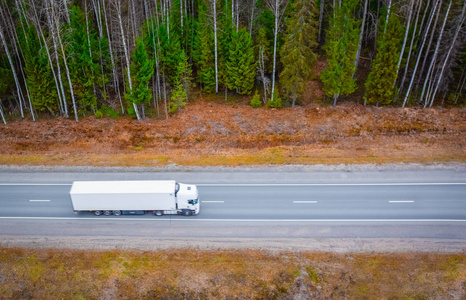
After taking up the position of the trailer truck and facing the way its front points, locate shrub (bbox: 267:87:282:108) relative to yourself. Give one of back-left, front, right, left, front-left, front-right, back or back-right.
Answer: front-left

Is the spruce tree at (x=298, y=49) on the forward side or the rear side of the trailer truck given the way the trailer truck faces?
on the forward side

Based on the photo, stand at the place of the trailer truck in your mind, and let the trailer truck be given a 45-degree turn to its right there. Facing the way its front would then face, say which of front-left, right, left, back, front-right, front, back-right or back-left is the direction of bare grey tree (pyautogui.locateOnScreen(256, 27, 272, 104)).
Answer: left

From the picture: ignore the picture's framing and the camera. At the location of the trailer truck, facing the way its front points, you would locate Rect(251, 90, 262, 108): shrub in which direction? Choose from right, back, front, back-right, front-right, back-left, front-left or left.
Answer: front-left

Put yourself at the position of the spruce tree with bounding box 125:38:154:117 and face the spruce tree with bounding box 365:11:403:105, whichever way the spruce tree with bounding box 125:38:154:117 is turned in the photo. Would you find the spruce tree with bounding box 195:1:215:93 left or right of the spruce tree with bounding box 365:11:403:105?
left

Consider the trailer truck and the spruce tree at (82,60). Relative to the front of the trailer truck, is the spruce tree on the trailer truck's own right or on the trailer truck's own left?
on the trailer truck's own left

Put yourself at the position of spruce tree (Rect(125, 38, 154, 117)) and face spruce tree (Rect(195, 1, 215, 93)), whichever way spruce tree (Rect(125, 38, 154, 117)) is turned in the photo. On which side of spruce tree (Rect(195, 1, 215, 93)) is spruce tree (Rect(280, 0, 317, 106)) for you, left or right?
right

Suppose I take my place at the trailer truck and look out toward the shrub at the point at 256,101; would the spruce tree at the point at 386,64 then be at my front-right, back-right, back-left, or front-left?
front-right

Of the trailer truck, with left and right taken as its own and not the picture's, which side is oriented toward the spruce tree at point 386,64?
front

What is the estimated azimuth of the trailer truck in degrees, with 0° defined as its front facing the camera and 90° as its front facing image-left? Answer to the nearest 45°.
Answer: approximately 270°

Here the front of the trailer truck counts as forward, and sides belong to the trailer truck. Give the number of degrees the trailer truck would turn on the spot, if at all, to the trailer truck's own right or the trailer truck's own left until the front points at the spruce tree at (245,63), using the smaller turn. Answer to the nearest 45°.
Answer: approximately 45° to the trailer truck's own left
